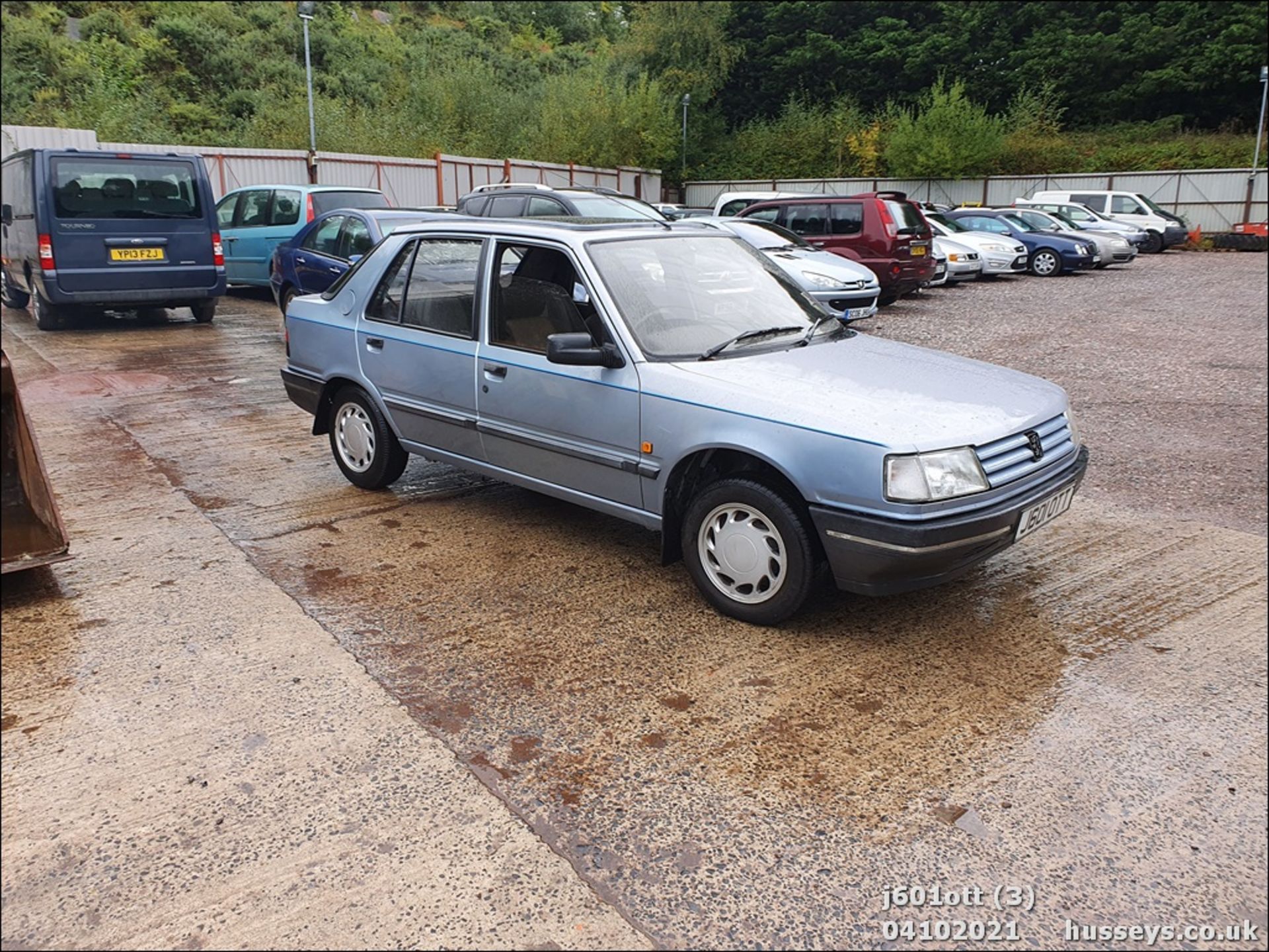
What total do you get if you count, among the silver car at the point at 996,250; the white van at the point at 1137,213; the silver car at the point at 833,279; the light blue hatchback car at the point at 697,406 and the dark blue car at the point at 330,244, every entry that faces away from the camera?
0

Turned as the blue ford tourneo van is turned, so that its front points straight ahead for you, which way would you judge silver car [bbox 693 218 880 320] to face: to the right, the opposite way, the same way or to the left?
the opposite way

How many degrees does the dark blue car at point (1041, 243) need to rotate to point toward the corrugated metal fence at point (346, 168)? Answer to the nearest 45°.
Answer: approximately 135° to its right

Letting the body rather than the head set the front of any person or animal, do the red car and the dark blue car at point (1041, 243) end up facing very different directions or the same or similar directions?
very different directions

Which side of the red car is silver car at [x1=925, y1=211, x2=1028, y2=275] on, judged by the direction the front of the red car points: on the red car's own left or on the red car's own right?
on the red car's own right

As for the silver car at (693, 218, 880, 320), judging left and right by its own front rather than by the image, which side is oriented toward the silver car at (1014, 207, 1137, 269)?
left

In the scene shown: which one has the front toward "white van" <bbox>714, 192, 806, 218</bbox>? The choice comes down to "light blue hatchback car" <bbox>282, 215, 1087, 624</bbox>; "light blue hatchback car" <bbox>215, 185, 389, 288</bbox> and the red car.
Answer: the red car

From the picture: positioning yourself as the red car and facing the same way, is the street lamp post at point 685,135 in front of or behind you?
in front

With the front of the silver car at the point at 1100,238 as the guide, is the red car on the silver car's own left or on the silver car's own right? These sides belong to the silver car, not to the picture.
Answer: on the silver car's own right

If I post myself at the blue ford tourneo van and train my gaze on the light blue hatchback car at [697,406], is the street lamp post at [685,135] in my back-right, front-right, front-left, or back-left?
back-left

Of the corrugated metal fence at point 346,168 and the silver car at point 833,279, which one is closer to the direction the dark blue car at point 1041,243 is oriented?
the silver car

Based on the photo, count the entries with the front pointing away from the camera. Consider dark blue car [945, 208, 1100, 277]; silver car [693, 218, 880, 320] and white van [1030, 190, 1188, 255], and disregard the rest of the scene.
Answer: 0

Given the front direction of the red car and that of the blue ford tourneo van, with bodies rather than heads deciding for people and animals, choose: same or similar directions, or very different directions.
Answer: same or similar directions

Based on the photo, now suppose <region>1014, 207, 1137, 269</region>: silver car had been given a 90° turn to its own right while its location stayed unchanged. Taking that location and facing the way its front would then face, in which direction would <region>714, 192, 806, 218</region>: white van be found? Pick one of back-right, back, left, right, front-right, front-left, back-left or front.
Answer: front

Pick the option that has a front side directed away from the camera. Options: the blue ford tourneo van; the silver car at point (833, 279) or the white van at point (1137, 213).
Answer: the blue ford tourneo van

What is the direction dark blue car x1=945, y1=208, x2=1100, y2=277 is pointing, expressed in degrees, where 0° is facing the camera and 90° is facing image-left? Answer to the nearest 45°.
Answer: approximately 315°
